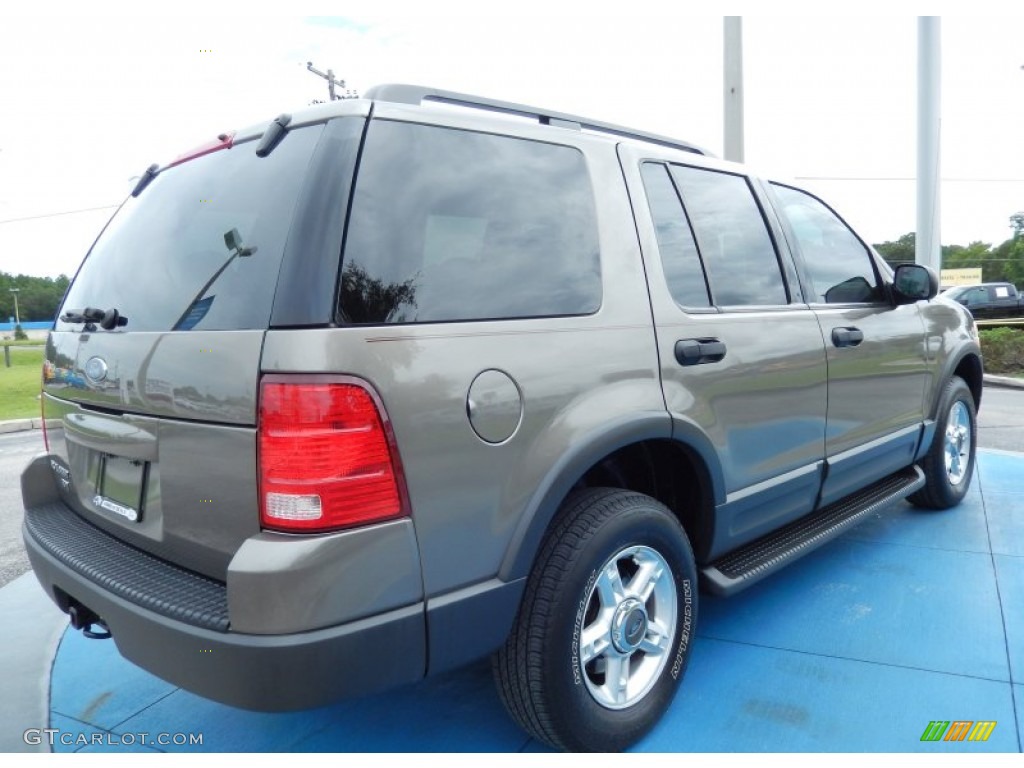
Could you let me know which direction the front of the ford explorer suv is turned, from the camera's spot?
facing away from the viewer and to the right of the viewer

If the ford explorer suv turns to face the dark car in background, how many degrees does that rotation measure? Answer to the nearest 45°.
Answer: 0° — it already faces it

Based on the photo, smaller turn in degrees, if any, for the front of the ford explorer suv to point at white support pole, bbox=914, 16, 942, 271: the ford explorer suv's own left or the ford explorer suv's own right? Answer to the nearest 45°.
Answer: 0° — it already faces it

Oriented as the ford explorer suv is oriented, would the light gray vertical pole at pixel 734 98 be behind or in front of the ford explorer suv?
in front
